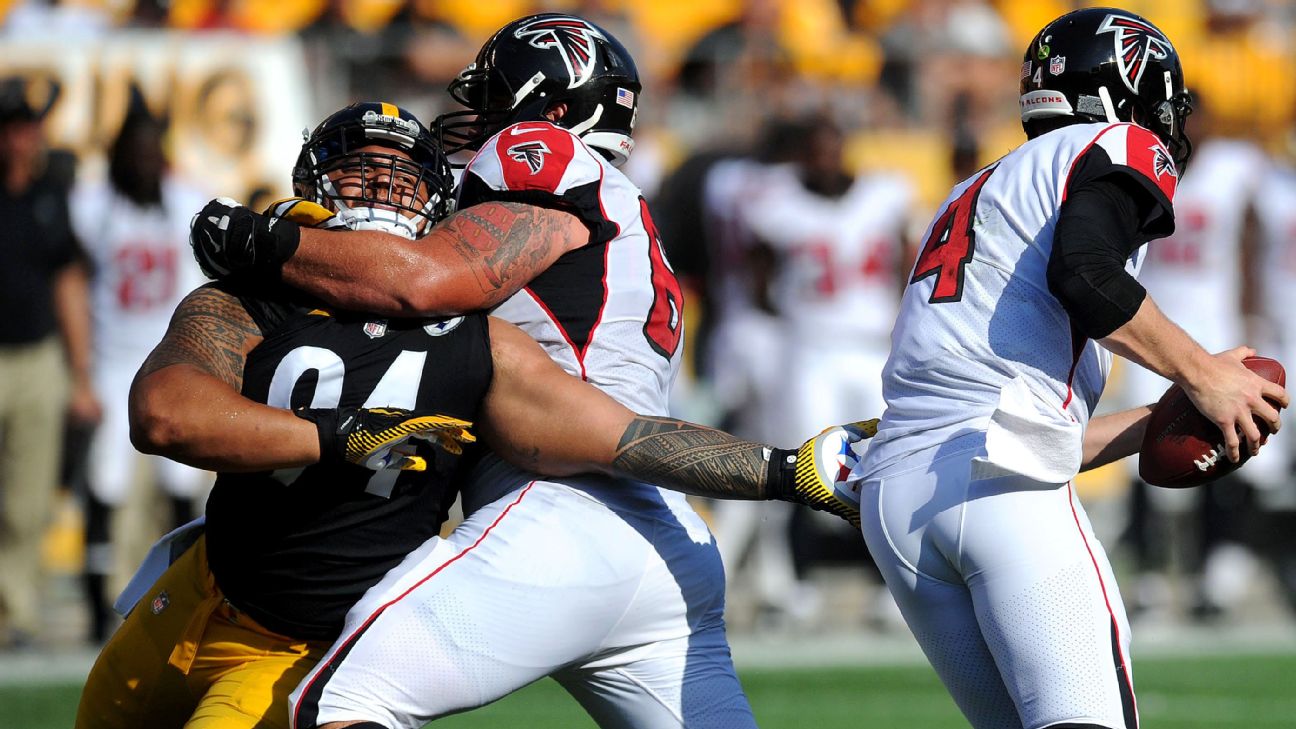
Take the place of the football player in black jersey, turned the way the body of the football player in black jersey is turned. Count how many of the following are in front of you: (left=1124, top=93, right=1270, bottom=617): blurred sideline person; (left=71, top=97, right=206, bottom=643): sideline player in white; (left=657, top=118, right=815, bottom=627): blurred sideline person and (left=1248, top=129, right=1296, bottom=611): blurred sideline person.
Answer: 0

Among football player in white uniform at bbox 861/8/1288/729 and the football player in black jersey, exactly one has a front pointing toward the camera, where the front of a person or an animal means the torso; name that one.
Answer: the football player in black jersey

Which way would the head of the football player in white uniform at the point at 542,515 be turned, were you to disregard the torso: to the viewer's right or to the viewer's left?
to the viewer's left

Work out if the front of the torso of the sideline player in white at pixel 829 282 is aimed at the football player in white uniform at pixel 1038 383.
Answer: yes

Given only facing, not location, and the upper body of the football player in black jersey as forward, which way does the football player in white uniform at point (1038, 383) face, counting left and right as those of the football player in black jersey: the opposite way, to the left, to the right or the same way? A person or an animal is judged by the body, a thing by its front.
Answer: to the left

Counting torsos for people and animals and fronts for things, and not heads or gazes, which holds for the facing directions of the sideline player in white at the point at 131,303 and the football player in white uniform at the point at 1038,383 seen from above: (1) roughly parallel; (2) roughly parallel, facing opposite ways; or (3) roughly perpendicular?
roughly perpendicular

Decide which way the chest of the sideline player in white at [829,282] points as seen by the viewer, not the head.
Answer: toward the camera

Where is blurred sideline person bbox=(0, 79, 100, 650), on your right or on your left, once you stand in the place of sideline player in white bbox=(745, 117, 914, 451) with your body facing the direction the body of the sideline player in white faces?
on your right

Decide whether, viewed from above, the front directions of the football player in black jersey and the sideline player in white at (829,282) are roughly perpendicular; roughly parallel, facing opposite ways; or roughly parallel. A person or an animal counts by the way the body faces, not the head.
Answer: roughly parallel

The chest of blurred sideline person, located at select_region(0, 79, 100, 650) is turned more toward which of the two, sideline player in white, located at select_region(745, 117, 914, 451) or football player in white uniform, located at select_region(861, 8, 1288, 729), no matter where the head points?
the football player in white uniform

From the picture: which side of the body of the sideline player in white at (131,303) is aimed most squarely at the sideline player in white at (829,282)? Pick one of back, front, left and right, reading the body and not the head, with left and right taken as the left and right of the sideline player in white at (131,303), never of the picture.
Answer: left

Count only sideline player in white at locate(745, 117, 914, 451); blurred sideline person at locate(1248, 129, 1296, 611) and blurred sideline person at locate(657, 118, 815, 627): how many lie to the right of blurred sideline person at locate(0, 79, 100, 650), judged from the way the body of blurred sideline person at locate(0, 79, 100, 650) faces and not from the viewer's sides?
0

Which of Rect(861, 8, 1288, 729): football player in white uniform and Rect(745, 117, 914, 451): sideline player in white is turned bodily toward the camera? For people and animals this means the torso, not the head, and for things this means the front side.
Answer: the sideline player in white

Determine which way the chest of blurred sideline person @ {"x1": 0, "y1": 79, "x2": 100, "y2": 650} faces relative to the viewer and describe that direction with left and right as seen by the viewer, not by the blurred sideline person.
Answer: facing the viewer

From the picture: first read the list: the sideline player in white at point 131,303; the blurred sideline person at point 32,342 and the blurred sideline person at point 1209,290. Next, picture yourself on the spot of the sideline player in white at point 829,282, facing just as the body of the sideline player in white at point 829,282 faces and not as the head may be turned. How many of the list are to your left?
1

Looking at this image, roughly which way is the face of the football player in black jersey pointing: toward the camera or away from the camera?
toward the camera

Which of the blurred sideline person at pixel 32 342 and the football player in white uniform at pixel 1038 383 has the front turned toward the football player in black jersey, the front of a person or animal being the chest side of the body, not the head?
the blurred sideline person

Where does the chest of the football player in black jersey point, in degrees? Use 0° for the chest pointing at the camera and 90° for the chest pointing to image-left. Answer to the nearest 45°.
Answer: approximately 0°

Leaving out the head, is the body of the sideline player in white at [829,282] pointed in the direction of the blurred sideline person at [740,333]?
no

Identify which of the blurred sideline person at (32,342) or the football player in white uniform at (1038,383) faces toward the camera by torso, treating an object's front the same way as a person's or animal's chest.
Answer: the blurred sideline person
